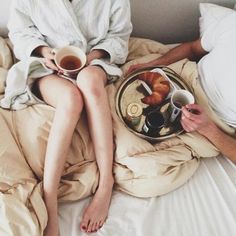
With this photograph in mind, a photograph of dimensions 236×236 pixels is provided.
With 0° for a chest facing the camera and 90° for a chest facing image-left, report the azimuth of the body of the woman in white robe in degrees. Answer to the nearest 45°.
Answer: approximately 0°
